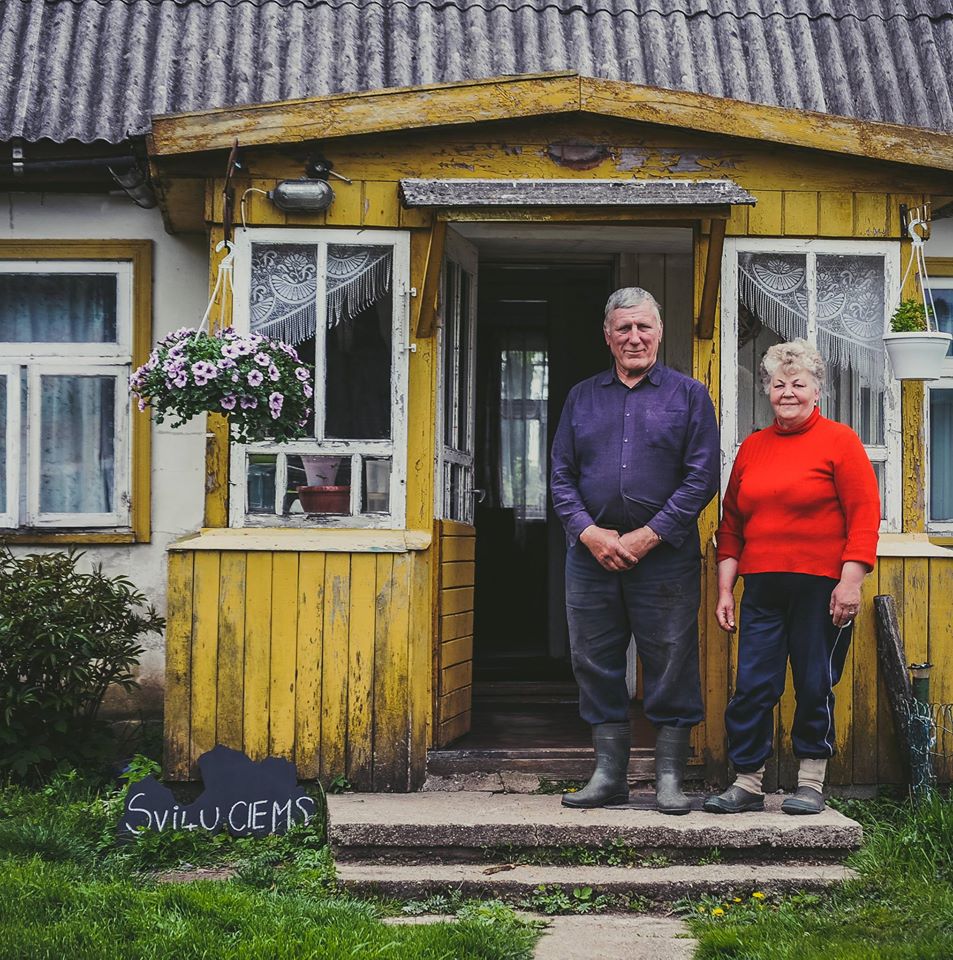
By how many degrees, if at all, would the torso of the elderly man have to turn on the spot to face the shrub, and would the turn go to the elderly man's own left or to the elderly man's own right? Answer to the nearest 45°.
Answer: approximately 90° to the elderly man's own right

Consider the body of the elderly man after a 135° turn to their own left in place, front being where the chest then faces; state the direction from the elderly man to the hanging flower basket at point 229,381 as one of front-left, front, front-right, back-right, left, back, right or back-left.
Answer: back-left

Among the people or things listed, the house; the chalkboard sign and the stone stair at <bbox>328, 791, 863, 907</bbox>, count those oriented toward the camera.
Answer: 3

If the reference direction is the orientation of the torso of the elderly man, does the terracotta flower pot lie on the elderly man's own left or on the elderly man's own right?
on the elderly man's own right

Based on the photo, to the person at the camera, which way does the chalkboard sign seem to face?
facing the viewer

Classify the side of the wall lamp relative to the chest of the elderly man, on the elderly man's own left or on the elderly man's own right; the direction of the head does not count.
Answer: on the elderly man's own right

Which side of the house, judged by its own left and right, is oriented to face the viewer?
front

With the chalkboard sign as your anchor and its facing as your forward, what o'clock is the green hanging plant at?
The green hanging plant is roughly at 9 o'clock from the chalkboard sign.

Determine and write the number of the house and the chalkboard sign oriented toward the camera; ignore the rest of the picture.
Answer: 2

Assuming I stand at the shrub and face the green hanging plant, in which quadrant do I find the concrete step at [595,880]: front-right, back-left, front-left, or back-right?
front-right
